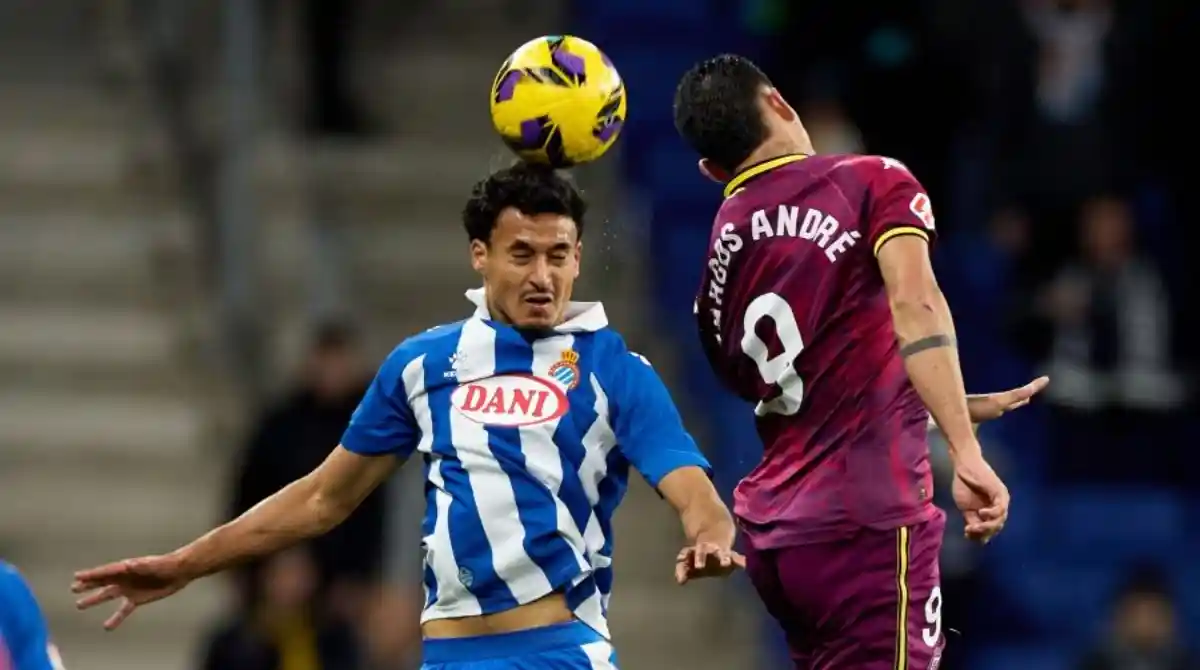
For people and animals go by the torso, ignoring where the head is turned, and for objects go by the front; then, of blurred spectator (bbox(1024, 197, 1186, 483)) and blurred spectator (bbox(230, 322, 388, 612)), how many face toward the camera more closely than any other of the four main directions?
2

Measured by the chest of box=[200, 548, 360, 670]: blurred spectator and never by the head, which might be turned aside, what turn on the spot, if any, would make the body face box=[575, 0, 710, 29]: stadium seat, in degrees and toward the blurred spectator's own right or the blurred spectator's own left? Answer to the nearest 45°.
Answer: approximately 135° to the blurred spectator's own left

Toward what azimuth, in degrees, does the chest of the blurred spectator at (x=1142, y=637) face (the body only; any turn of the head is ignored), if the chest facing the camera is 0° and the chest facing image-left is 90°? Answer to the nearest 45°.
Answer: approximately 0°

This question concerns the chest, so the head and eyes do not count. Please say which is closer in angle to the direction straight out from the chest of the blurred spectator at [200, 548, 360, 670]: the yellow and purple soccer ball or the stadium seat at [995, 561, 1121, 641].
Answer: the yellow and purple soccer ball

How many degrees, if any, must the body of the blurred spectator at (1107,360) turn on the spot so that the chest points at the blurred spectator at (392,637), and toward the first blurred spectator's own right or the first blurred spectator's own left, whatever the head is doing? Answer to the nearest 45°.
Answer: approximately 45° to the first blurred spectator's own right
